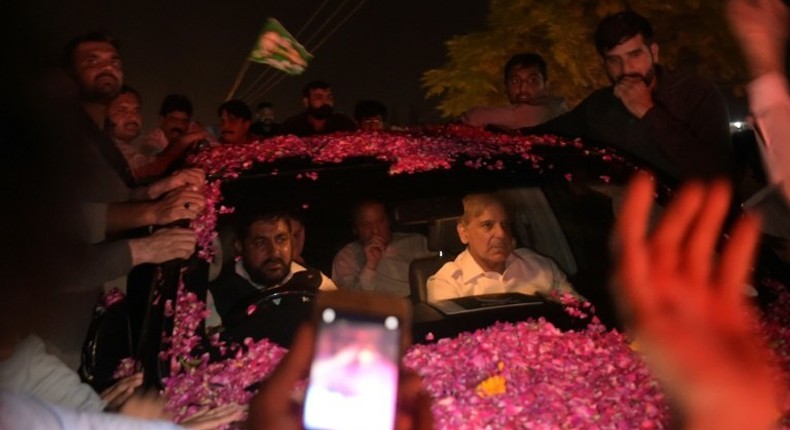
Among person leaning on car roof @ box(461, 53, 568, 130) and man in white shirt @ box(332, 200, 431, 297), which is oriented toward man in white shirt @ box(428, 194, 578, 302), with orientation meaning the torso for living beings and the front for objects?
the person leaning on car roof

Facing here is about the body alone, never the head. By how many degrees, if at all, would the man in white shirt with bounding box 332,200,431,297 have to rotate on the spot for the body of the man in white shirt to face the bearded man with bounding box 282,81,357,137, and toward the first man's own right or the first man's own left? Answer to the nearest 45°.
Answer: approximately 180°

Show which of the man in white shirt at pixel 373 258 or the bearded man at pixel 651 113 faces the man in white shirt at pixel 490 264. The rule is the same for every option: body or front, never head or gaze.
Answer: the bearded man

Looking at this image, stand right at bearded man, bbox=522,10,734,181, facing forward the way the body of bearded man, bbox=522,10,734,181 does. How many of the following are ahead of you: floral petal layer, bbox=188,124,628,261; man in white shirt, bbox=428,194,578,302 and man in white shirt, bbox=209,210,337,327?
3

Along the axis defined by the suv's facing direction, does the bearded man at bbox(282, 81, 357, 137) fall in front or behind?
behind

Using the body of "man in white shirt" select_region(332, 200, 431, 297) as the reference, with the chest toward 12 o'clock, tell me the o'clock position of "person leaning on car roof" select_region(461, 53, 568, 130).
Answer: The person leaning on car roof is roughly at 7 o'clock from the man in white shirt.

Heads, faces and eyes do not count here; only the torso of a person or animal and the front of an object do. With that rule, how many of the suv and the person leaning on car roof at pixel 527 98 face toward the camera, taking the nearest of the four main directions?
2
